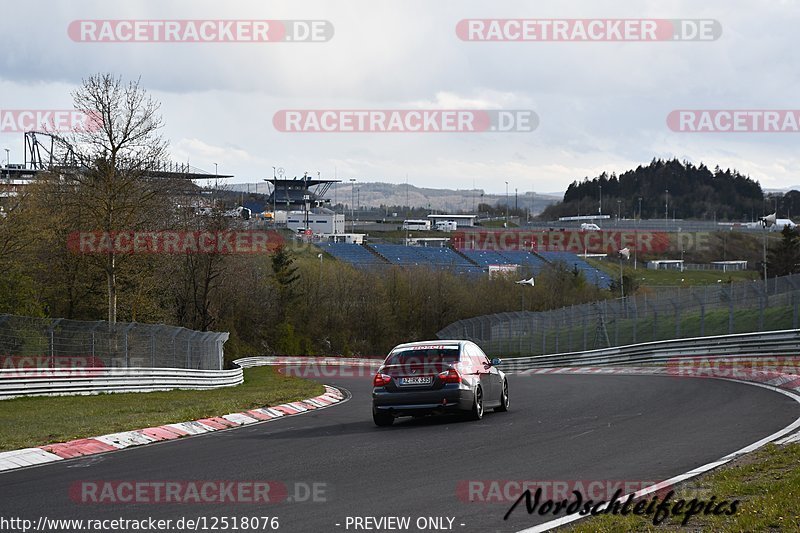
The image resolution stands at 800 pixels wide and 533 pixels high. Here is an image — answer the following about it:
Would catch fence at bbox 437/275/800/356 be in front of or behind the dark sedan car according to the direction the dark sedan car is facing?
in front

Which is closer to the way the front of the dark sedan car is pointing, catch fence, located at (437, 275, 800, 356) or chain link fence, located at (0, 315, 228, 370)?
the catch fence

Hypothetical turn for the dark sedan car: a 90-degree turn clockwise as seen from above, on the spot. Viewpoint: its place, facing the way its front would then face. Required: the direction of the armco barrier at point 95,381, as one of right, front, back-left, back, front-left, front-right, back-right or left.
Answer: back

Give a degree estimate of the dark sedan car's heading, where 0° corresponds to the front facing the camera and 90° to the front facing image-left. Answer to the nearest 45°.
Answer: approximately 225°

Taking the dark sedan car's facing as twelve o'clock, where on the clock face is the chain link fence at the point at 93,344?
The chain link fence is roughly at 9 o'clock from the dark sedan car.
